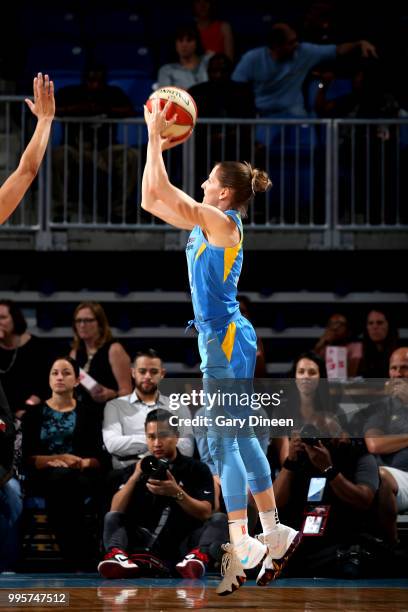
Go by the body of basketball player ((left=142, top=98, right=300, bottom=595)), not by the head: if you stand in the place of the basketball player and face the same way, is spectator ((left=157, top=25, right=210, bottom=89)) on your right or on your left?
on your right

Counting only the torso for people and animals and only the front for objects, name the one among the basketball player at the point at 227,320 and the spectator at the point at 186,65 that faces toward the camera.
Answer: the spectator

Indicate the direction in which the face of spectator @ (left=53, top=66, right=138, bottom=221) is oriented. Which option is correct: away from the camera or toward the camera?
toward the camera

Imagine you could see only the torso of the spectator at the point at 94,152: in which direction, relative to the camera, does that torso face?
toward the camera

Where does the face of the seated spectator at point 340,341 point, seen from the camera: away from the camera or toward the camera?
toward the camera

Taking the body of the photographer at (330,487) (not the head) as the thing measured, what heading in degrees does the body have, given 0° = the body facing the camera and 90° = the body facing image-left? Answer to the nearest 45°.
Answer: approximately 45°

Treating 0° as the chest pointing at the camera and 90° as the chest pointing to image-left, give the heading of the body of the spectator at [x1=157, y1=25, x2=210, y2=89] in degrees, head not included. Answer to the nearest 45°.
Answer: approximately 0°

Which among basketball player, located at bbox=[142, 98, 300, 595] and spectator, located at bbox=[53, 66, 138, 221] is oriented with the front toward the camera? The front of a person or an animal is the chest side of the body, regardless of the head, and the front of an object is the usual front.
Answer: the spectator

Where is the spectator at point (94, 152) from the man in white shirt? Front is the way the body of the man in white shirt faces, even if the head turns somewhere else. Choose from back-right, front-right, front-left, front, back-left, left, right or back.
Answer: back

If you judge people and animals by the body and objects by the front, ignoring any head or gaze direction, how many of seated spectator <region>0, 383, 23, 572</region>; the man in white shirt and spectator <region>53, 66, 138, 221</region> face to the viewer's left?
0

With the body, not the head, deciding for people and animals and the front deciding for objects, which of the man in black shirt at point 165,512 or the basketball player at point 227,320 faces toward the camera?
the man in black shirt

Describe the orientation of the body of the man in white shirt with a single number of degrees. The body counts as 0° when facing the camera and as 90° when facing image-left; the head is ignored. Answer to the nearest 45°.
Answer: approximately 0°

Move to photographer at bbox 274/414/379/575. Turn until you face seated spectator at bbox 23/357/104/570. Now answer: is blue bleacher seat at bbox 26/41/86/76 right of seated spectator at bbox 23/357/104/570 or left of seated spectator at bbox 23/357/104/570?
right

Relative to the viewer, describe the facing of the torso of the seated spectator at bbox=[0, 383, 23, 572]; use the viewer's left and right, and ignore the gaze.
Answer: facing the viewer

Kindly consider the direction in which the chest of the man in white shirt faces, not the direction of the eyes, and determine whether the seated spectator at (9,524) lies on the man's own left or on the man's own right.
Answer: on the man's own right

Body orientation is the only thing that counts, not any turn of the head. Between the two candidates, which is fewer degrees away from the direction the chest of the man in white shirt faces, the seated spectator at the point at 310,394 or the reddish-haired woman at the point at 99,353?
the seated spectator

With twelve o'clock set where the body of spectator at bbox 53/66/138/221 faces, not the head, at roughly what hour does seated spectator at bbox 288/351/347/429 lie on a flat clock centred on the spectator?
The seated spectator is roughly at 11 o'clock from the spectator.
